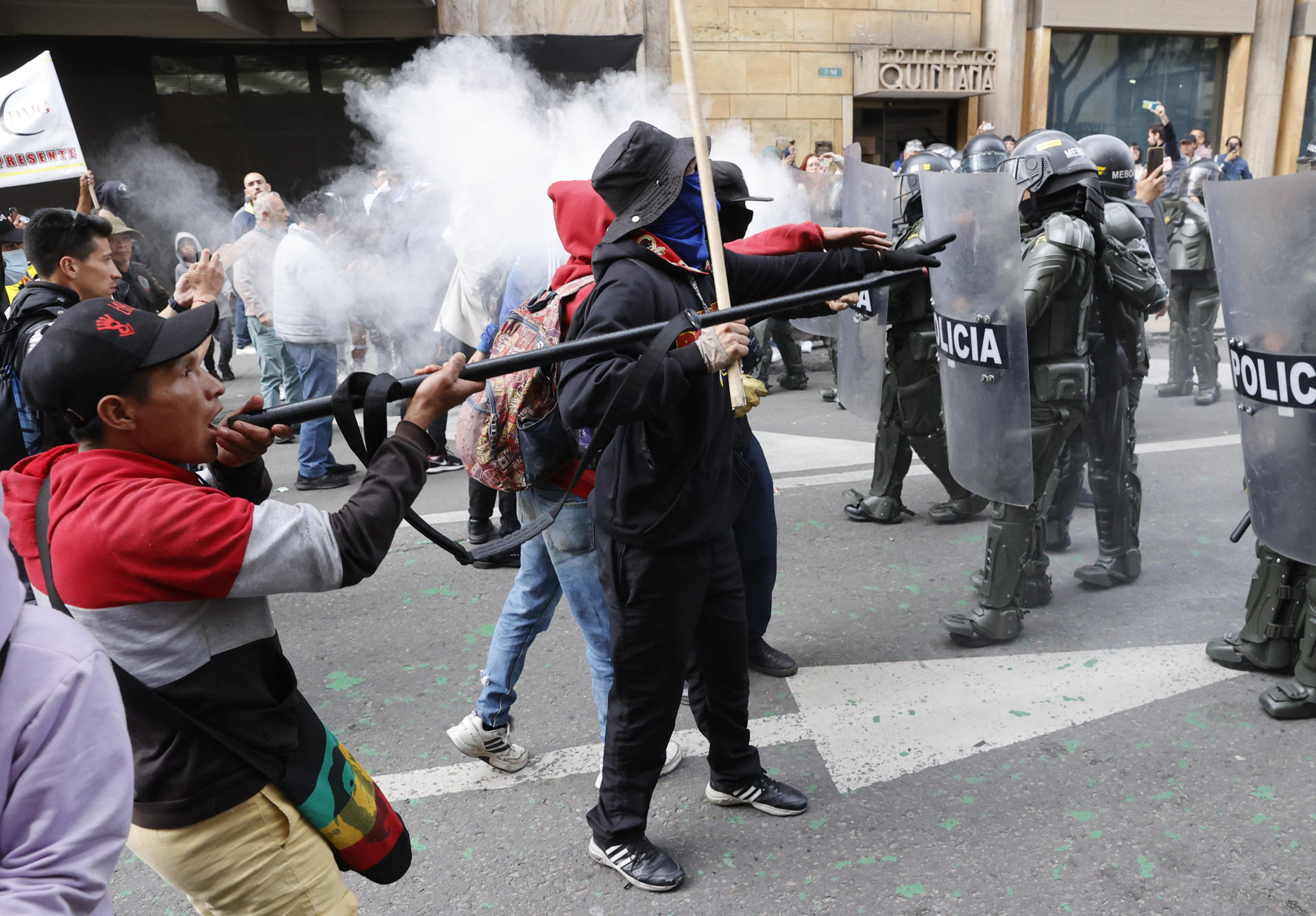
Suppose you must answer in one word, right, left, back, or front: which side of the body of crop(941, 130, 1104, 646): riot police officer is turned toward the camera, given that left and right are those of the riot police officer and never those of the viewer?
left

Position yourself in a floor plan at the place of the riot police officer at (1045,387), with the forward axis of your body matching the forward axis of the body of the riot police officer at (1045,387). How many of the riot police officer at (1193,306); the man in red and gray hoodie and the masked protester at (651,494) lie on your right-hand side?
1

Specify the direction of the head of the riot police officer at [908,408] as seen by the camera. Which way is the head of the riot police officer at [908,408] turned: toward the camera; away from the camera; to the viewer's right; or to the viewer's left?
to the viewer's left

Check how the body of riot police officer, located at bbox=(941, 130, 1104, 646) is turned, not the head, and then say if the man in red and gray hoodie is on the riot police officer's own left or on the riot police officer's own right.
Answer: on the riot police officer's own left

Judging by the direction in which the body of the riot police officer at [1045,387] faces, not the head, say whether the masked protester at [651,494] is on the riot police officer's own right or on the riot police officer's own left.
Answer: on the riot police officer's own left

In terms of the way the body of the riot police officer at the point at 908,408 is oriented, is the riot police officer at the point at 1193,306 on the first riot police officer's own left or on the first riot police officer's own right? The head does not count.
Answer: on the first riot police officer's own right

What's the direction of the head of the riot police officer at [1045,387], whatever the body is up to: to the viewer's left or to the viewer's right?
to the viewer's left

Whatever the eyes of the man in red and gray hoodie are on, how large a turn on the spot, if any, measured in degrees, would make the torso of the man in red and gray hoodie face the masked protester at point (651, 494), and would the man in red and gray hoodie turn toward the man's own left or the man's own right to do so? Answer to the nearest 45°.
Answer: approximately 45° to the man's own left

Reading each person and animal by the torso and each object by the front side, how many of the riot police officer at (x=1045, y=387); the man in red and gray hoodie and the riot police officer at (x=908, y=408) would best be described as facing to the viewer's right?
1

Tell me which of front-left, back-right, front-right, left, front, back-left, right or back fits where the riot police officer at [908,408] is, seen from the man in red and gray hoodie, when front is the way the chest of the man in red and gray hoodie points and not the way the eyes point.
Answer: front-left

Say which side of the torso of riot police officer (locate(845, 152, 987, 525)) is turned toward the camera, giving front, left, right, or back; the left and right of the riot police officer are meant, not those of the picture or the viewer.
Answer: left

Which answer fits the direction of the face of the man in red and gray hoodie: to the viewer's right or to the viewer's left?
to the viewer's right

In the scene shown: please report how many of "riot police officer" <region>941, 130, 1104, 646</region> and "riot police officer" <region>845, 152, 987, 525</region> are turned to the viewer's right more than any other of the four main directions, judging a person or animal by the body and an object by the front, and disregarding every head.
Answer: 0

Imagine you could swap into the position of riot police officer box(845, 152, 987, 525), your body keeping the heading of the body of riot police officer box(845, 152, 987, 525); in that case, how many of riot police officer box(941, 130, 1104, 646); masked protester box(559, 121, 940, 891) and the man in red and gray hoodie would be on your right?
0

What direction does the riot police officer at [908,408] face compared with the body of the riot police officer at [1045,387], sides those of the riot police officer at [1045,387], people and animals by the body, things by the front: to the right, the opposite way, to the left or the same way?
the same way

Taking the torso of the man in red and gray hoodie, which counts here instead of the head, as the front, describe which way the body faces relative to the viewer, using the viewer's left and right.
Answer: facing to the right of the viewer
